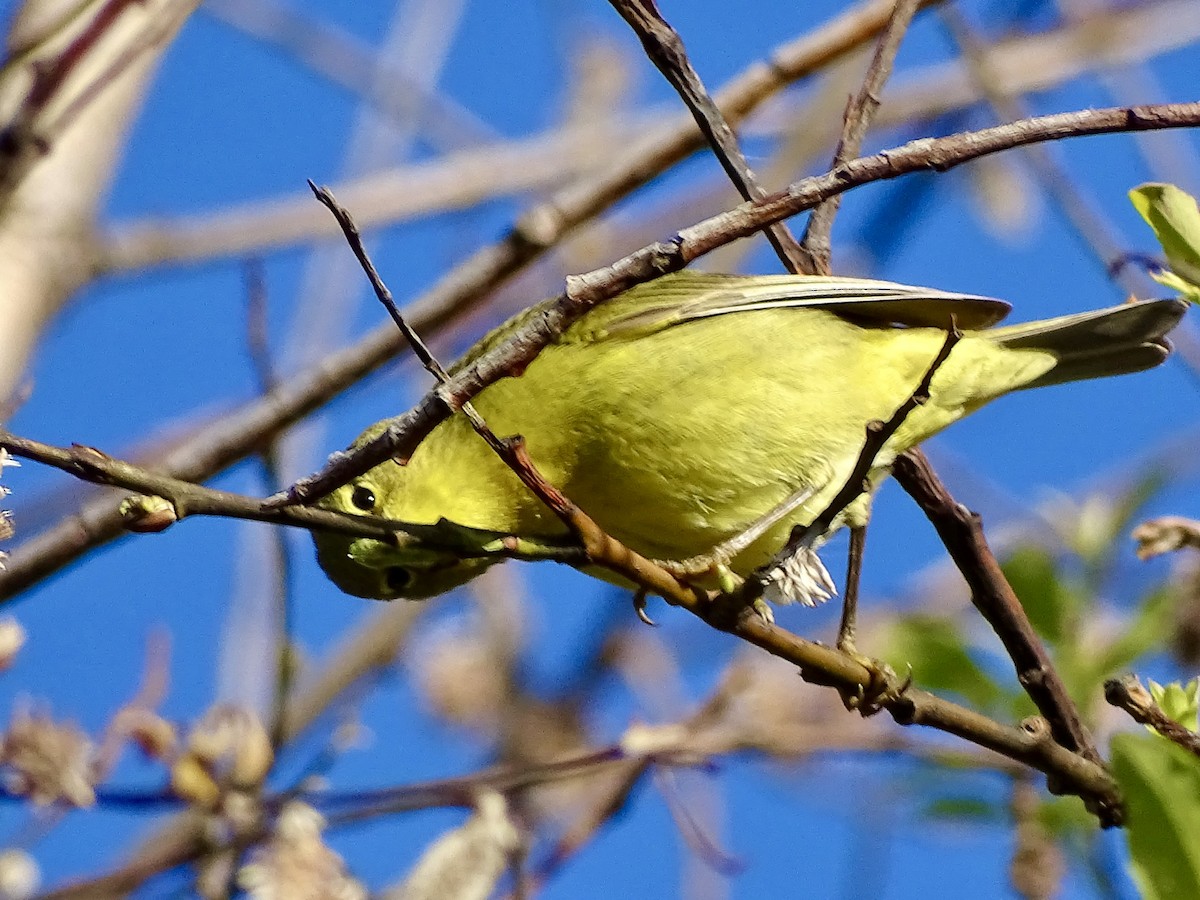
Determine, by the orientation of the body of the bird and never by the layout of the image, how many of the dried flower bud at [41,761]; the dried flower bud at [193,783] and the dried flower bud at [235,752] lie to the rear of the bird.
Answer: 0

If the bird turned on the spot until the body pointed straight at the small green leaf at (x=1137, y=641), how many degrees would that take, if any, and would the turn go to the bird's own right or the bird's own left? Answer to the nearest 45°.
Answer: approximately 180°

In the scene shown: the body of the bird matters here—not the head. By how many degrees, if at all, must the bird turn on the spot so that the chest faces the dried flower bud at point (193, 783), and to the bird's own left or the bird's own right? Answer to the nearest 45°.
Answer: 0° — it already faces it

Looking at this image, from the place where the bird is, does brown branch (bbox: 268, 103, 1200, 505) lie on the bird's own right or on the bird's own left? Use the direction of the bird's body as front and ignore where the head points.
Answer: on the bird's own left

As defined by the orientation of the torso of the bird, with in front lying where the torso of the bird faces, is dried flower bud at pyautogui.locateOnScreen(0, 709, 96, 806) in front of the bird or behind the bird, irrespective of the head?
in front

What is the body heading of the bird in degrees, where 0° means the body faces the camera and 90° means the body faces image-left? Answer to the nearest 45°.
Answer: approximately 90°
